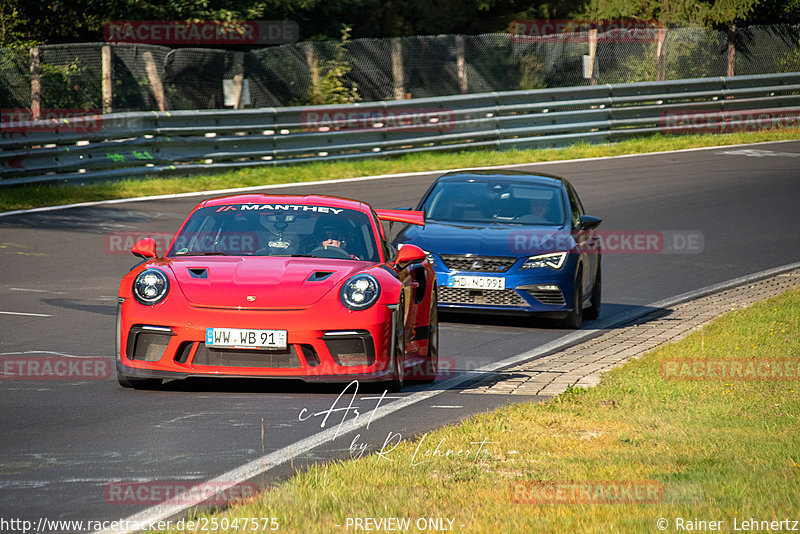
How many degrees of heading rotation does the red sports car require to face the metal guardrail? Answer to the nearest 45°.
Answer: approximately 180°

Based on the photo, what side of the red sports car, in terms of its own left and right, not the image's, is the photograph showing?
front

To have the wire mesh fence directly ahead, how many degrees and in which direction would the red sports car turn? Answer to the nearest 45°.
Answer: approximately 180°

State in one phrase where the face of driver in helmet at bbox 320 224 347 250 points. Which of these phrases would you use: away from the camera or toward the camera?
toward the camera

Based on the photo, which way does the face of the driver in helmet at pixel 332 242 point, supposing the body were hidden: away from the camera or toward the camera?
toward the camera

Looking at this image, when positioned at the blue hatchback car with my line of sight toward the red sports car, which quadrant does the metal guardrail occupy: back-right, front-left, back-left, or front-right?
back-right

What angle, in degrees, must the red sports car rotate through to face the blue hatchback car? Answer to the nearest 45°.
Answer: approximately 135° to its left
